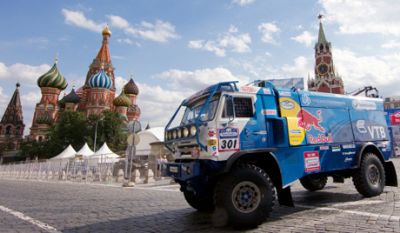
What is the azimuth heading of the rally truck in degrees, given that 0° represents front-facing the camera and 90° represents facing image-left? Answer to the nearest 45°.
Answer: approximately 45°
